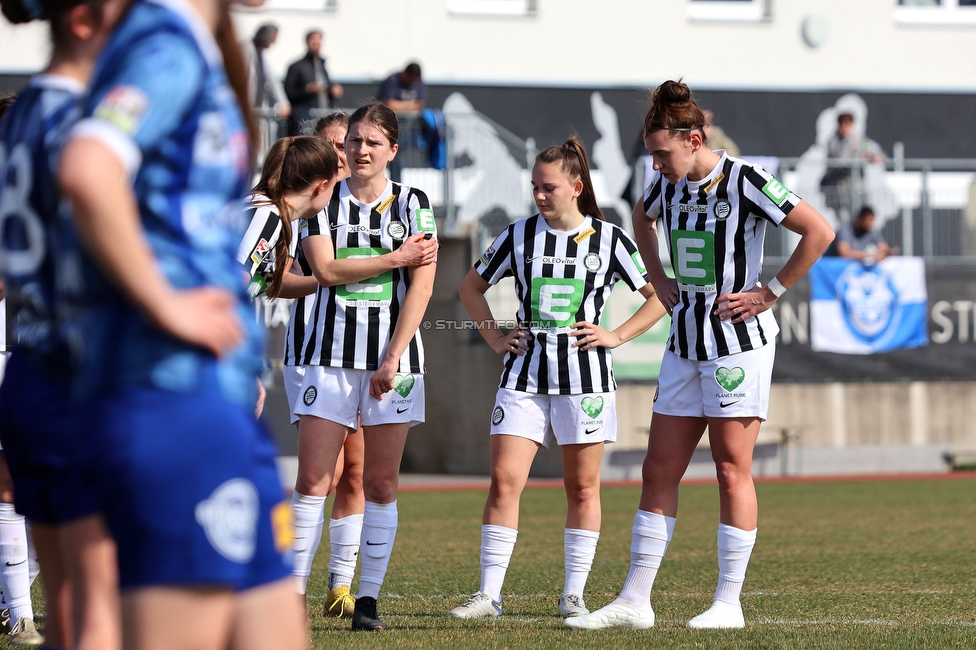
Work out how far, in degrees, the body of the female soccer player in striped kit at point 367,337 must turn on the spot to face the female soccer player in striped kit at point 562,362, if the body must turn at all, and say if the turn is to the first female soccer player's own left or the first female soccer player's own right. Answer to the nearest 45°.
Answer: approximately 90° to the first female soccer player's own left

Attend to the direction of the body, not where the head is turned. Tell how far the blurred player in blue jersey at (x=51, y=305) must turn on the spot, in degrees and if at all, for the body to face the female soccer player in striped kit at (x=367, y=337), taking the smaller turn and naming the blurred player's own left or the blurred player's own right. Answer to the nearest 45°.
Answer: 0° — they already face them

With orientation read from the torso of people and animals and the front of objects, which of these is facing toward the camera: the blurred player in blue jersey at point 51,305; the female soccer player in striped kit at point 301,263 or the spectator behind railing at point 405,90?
the spectator behind railing

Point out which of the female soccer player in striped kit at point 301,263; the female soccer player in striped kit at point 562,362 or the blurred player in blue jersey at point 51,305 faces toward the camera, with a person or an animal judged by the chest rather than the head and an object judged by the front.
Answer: the female soccer player in striped kit at point 562,362

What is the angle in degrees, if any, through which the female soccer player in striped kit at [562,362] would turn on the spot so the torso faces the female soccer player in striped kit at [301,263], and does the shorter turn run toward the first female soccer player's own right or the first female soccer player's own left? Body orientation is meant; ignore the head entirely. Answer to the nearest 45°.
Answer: approximately 90° to the first female soccer player's own right

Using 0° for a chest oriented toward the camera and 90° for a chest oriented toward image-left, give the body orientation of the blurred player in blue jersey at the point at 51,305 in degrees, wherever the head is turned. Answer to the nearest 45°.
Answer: approximately 225°

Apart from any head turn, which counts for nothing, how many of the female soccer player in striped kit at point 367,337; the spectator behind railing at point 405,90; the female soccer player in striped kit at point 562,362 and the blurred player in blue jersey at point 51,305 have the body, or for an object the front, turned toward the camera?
3

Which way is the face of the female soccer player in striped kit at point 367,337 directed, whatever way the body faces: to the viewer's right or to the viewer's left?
to the viewer's left

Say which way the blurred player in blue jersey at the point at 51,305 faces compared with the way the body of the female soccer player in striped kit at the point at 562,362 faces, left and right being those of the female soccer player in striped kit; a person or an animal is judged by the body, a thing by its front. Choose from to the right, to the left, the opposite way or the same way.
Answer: the opposite way

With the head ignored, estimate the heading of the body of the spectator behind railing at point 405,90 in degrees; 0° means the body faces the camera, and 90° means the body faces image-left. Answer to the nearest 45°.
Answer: approximately 0°

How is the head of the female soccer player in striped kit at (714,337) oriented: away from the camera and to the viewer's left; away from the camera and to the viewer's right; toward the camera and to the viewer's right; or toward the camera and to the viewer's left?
toward the camera and to the viewer's left

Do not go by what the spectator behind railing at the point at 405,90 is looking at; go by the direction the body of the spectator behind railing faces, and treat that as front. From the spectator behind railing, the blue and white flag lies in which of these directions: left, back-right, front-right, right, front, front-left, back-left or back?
left

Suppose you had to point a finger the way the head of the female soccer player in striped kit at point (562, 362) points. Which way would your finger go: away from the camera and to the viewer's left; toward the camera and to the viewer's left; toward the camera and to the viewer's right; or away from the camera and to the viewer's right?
toward the camera and to the viewer's left

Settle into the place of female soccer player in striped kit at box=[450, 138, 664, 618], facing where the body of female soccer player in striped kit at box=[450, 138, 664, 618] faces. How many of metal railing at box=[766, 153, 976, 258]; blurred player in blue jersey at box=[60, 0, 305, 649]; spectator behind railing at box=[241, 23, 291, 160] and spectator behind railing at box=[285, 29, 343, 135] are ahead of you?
1

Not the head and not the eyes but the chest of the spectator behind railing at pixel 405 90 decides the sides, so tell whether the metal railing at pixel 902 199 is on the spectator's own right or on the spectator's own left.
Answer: on the spectator's own left

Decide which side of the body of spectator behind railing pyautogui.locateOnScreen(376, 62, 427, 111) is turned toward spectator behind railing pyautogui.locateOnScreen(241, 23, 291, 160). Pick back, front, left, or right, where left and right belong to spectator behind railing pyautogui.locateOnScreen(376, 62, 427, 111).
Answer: right

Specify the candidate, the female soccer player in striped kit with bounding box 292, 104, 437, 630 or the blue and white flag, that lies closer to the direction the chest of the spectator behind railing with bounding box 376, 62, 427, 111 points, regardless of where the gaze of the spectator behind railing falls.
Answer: the female soccer player in striped kit
